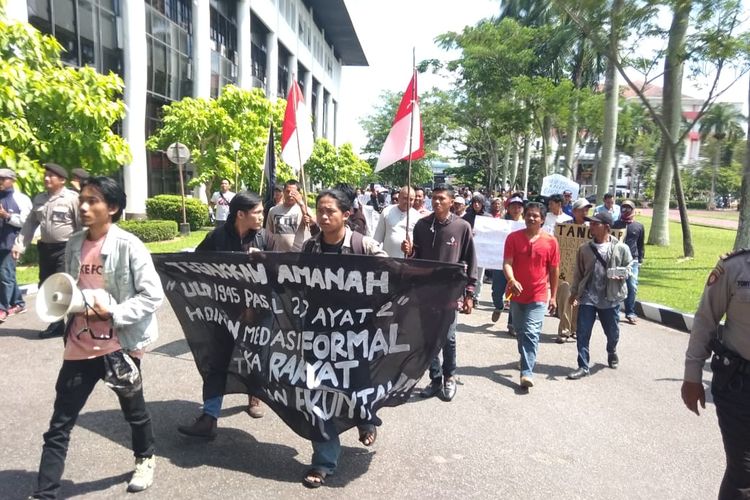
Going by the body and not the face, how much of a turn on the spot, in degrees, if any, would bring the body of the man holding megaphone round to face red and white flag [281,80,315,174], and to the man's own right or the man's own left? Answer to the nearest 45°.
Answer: approximately 180°

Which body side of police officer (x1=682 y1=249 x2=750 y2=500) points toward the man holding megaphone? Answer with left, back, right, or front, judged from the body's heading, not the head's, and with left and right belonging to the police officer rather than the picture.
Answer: right

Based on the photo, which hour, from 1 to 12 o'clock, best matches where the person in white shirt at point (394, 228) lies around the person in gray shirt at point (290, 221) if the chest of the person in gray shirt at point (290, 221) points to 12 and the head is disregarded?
the person in white shirt at point (394, 228) is roughly at 10 o'clock from the person in gray shirt at point (290, 221).

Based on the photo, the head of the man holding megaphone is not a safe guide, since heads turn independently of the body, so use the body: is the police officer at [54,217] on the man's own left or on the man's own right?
on the man's own right

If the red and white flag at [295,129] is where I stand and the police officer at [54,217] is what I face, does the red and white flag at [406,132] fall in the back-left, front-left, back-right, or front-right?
back-left

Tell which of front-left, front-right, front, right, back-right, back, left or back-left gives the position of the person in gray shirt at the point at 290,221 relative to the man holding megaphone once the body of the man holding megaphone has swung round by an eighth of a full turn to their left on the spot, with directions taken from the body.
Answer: back-left

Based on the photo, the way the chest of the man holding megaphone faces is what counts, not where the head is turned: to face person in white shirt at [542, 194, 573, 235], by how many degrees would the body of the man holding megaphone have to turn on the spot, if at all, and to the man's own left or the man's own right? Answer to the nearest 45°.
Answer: approximately 180°

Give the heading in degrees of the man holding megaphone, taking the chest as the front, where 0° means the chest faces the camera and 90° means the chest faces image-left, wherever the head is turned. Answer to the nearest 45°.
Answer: approximately 45°

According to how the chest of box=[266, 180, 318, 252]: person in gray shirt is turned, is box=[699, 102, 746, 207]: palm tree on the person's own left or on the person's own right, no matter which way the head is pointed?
on the person's own left

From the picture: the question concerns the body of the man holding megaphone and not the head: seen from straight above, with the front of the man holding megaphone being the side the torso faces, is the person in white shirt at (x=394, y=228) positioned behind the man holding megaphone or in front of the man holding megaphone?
behind
